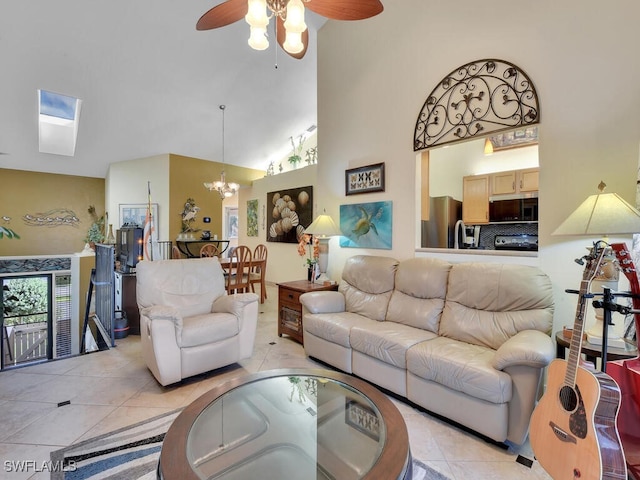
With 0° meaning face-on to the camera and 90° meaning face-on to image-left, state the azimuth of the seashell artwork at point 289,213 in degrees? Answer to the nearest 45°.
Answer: approximately 45°

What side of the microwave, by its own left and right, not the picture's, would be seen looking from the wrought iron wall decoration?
front

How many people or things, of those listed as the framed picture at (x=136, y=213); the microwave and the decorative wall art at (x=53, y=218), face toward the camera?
3

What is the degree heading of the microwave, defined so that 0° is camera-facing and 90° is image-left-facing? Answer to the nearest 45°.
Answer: approximately 0°

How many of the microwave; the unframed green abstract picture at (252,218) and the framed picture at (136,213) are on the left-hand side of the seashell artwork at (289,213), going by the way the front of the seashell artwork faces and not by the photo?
1

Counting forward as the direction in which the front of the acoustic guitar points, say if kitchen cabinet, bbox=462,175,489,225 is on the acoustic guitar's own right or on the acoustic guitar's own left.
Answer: on the acoustic guitar's own right

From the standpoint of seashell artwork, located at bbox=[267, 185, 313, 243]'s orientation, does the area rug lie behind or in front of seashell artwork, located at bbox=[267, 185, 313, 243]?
in front

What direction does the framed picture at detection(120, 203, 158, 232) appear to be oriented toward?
toward the camera

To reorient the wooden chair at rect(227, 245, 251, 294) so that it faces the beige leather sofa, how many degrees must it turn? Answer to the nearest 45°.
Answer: approximately 180°

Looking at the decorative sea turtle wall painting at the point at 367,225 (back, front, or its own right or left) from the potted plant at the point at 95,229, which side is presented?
right

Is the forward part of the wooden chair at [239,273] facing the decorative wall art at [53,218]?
no

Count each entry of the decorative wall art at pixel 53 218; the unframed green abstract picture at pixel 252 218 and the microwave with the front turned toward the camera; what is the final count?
3

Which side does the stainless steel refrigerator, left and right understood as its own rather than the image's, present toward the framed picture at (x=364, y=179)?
front

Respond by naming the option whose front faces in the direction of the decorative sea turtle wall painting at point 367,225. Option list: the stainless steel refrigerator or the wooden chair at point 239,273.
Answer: the stainless steel refrigerator

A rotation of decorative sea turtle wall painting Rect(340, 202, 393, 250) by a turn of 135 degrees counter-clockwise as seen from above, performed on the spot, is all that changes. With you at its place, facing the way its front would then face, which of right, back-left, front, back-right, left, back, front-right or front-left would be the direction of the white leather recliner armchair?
back-right

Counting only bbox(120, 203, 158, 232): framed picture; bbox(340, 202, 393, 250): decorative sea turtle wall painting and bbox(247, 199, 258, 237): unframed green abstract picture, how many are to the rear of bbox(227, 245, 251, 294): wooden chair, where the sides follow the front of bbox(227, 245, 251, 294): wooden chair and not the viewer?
1

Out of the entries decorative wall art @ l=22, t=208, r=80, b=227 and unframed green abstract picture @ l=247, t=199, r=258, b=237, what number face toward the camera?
2

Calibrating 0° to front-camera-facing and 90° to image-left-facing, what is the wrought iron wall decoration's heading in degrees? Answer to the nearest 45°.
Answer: approximately 45°

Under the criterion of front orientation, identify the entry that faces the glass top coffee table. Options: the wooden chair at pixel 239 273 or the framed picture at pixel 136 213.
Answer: the framed picture
